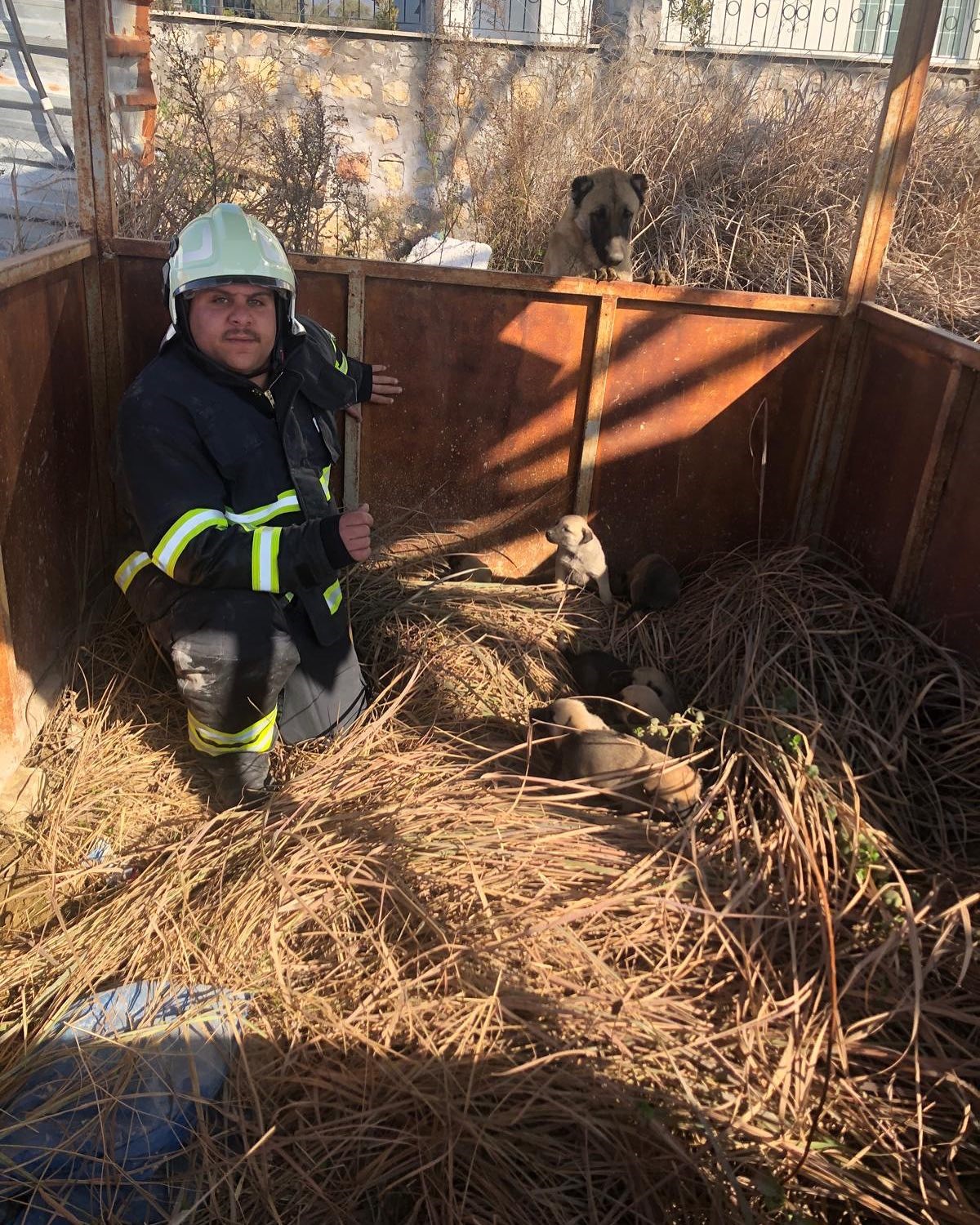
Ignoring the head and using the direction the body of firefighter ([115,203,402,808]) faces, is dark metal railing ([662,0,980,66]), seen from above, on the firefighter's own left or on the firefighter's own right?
on the firefighter's own left

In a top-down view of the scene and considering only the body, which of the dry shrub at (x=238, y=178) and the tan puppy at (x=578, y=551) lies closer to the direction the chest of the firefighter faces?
the tan puppy

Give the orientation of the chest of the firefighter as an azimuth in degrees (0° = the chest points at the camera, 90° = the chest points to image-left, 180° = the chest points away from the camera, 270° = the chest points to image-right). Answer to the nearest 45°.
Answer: approximately 315°

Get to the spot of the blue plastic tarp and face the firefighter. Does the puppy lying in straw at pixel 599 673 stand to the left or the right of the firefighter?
right

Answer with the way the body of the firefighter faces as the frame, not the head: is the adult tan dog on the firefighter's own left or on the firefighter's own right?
on the firefighter's own left

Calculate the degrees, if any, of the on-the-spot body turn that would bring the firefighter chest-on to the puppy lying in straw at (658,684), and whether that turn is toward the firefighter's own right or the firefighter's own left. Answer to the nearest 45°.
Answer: approximately 45° to the firefighter's own left

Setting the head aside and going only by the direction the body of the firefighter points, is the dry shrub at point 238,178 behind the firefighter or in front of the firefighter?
behind

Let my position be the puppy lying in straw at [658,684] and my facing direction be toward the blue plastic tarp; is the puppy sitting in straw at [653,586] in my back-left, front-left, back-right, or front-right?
back-right

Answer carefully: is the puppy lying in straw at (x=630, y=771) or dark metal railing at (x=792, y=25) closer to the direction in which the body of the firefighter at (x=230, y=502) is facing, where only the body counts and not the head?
the puppy lying in straw

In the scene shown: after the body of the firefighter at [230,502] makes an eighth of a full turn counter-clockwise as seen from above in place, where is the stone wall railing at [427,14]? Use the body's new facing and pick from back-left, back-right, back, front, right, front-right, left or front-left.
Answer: left

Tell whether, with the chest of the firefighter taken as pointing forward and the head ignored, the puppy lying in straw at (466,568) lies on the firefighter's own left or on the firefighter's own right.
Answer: on the firefighter's own left

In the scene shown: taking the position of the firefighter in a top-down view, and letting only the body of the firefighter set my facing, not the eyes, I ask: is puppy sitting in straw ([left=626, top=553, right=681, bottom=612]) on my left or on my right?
on my left

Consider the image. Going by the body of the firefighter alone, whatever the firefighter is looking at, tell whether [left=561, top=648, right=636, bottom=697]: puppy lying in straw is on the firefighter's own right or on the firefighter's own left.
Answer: on the firefighter's own left
